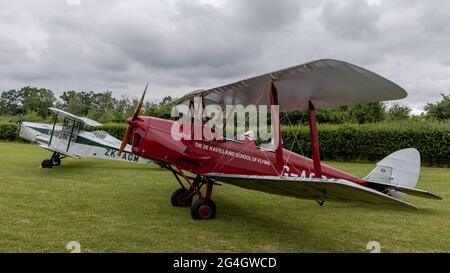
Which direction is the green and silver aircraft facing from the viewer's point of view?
to the viewer's left

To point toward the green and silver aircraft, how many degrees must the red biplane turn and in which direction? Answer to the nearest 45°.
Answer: approximately 90° to its right

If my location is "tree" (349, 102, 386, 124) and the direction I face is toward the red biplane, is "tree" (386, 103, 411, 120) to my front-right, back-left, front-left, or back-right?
back-left

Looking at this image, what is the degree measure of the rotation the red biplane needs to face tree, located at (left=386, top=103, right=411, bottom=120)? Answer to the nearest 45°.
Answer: approximately 135° to its right

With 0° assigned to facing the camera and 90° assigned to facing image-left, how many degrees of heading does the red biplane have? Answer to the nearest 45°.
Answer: approximately 45°

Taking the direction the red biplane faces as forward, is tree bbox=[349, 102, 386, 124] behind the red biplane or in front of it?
behind

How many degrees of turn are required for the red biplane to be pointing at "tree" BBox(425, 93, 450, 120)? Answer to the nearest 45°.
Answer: approximately 180°
